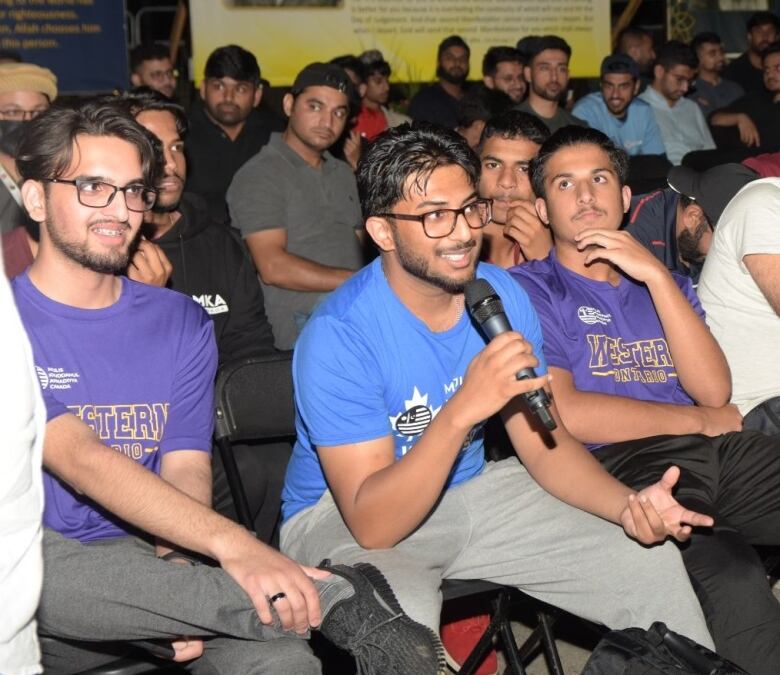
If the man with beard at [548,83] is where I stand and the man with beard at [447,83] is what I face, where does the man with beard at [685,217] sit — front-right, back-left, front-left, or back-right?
back-left

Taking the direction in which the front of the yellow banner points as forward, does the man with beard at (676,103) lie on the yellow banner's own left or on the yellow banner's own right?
on the yellow banner's own left

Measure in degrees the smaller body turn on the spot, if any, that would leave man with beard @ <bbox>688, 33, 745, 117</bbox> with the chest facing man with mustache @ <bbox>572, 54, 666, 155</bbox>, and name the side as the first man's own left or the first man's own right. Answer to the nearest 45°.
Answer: approximately 45° to the first man's own right

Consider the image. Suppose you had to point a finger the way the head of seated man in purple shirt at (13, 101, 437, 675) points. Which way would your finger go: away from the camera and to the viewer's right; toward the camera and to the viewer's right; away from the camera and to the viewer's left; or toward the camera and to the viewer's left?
toward the camera and to the viewer's right

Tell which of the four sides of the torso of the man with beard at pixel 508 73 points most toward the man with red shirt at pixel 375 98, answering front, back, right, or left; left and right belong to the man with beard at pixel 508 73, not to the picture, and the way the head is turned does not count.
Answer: right

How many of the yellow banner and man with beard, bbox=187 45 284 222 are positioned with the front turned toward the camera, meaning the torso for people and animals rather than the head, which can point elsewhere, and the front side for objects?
2

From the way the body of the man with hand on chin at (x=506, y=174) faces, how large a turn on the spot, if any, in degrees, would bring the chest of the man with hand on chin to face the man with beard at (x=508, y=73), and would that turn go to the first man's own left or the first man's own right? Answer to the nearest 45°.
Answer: approximately 180°

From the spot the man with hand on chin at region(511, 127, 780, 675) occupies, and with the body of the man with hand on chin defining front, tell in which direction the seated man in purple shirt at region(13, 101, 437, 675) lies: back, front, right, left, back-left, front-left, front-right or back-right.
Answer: front-right

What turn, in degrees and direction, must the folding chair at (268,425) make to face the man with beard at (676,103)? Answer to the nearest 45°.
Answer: approximately 90° to its left

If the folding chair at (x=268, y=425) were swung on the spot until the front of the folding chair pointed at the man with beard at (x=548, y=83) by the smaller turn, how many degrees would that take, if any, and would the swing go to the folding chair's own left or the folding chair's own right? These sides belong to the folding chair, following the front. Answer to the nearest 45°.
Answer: approximately 135° to the folding chair's own left

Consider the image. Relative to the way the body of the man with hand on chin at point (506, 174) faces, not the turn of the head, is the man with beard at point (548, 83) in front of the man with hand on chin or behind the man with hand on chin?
behind
